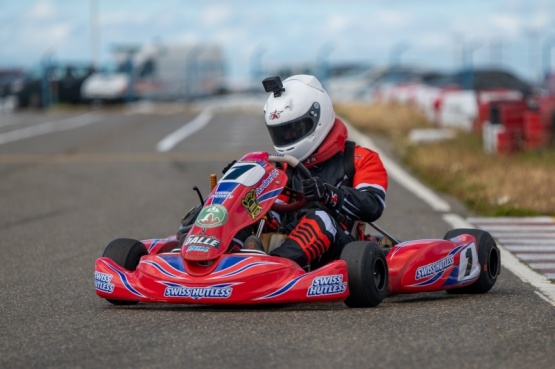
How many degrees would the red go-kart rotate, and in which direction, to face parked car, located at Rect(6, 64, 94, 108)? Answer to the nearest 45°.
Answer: approximately 135° to its right

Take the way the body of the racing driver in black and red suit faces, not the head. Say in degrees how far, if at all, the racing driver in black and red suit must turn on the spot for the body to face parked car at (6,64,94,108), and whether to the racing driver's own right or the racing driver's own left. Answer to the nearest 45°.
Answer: approximately 135° to the racing driver's own right

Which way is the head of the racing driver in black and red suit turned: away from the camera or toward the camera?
toward the camera

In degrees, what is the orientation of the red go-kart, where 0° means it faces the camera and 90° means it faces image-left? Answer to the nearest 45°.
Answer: approximately 45°

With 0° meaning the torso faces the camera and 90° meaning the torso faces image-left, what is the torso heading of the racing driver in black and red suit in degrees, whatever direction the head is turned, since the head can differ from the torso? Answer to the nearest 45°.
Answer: approximately 45°
